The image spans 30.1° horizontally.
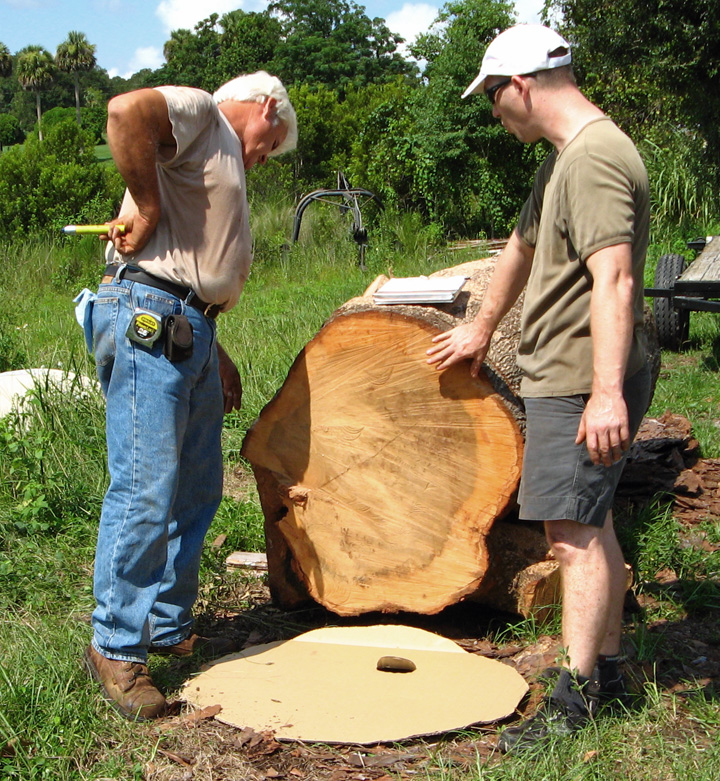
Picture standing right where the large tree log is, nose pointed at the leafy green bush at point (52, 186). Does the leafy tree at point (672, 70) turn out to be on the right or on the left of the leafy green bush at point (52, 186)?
right

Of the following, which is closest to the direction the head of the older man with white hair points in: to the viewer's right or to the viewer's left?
to the viewer's right

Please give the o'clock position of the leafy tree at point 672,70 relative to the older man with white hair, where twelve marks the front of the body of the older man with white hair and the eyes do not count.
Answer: The leafy tree is roughly at 10 o'clock from the older man with white hair.

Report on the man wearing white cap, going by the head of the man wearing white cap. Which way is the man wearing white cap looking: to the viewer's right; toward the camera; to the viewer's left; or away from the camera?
to the viewer's left

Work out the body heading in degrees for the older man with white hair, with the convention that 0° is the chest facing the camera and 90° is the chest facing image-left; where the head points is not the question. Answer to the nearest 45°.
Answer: approximately 270°

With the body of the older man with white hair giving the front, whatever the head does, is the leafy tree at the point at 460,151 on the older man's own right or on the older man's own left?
on the older man's own left

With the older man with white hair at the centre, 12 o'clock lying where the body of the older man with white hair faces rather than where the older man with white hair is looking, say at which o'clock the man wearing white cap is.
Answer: The man wearing white cap is roughly at 1 o'clock from the older man with white hair.
